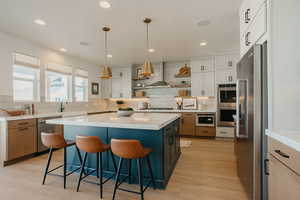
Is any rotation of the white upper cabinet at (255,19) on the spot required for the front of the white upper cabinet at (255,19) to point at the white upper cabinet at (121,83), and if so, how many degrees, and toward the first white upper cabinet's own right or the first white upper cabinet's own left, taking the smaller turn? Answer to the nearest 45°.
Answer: approximately 45° to the first white upper cabinet's own right

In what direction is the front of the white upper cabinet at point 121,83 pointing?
toward the camera

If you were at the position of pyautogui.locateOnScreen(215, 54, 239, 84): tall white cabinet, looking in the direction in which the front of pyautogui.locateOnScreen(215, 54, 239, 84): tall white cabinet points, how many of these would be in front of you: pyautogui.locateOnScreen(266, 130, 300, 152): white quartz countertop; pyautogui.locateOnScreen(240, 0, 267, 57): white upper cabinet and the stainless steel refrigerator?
3

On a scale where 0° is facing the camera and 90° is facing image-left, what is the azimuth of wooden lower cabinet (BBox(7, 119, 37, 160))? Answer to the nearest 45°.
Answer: approximately 315°

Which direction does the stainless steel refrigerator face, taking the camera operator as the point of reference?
facing to the left of the viewer

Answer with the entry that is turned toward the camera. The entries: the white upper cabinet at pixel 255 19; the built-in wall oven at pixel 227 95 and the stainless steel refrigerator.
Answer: the built-in wall oven

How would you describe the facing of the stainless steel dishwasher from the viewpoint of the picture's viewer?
facing the viewer and to the right of the viewer

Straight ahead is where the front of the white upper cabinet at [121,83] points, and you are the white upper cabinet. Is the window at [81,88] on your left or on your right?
on your right

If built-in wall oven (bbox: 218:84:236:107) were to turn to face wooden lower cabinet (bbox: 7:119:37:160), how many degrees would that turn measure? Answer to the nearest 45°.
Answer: approximately 45° to its right

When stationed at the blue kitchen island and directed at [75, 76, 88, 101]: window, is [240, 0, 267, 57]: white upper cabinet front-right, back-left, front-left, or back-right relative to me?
back-right

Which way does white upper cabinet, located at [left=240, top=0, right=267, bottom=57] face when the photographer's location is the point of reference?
facing to the left of the viewer

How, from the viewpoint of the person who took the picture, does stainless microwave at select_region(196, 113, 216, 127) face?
facing the viewer

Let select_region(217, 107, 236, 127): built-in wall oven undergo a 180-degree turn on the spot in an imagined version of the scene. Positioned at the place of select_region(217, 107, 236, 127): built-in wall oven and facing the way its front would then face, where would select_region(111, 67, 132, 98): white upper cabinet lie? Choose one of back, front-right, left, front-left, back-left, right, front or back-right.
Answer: left
